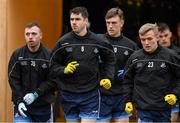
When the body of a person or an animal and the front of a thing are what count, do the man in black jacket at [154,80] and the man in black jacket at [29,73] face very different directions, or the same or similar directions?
same or similar directions

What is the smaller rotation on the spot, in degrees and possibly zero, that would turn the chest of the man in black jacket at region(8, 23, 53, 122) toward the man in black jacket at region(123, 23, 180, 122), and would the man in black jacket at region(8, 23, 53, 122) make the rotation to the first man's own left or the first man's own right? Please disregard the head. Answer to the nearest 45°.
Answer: approximately 45° to the first man's own left

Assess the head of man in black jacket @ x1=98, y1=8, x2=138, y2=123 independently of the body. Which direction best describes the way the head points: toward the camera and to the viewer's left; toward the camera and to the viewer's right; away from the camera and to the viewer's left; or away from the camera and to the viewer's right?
toward the camera and to the viewer's left

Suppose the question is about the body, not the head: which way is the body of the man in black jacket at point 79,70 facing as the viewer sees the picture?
toward the camera

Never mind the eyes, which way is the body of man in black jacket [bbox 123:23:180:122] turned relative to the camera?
toward the camera

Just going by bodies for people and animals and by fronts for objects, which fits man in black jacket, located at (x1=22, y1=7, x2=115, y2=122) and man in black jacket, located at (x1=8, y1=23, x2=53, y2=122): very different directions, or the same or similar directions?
same or similar directions

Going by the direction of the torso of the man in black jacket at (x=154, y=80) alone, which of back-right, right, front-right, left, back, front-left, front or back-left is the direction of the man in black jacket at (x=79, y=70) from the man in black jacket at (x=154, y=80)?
right

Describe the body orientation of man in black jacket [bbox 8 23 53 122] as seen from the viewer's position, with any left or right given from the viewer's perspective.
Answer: facing the viewer

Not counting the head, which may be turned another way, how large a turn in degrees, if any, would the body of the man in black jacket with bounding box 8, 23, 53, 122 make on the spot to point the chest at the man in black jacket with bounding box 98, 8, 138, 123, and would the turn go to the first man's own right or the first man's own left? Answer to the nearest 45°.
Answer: approximately 90° to the first man's own left

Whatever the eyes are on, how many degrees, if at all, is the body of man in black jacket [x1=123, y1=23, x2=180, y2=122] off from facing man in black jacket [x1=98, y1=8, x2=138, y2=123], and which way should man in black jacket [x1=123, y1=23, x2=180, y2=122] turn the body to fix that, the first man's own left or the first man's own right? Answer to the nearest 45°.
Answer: approximately 135° to the first man's own right

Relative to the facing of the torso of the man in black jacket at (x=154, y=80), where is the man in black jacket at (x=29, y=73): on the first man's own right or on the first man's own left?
on the first man's own right

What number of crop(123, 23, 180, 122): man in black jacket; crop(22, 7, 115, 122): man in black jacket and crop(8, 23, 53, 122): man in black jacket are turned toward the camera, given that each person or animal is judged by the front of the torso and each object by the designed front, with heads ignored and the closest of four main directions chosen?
3
